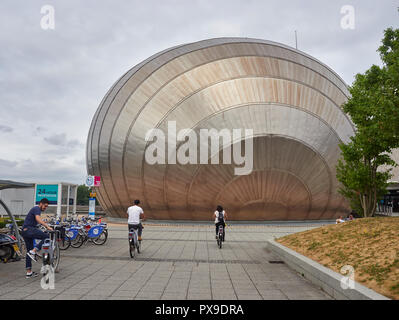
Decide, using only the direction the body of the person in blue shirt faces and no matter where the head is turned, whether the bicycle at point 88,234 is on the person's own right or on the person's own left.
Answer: on the person's own left

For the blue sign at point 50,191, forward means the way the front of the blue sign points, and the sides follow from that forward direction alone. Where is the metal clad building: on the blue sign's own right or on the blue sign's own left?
on the blue sign's own left

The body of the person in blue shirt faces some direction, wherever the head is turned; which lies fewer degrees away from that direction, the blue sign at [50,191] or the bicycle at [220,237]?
the bicycle

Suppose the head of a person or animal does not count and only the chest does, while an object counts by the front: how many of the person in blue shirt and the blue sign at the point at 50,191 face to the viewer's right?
1

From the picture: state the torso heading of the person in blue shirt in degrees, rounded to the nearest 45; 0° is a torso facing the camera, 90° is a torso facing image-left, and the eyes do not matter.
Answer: approximately 270°
